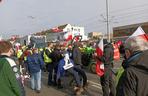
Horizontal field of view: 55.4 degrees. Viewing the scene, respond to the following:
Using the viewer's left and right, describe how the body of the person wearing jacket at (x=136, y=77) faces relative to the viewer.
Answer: facing away from the viewer and to the left of the viewer

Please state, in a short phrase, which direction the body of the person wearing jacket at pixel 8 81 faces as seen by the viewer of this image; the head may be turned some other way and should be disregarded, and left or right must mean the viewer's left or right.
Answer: facing away from the viewer and to the right of the viewer

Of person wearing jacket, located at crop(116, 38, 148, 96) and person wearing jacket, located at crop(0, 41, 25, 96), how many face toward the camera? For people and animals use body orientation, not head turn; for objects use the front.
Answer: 0

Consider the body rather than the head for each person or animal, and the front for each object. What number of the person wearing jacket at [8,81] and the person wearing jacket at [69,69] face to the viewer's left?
0

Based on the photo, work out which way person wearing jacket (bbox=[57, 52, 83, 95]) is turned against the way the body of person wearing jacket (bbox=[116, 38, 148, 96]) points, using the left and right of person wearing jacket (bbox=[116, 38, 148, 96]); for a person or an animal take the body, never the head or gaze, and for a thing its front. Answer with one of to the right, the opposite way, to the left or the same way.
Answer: the opposite way

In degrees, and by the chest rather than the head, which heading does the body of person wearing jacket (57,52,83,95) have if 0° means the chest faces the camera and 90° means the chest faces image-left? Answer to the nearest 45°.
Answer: approximately 315°

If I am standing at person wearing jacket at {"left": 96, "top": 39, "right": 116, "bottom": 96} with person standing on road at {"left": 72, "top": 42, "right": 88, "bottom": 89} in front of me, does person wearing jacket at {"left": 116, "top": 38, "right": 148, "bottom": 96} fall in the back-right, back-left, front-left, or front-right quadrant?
back-left
